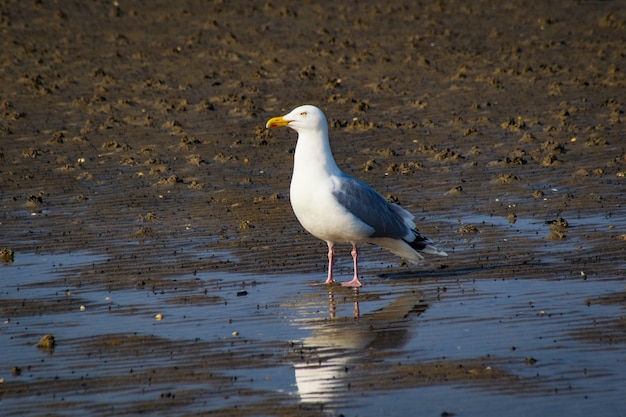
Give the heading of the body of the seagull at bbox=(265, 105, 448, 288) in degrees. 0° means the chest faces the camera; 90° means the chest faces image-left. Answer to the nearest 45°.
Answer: approximately 45°
